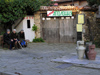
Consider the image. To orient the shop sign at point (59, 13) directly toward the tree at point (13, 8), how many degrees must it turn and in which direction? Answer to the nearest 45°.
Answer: approximately 45° to its right

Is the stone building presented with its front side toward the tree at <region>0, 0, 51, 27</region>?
no

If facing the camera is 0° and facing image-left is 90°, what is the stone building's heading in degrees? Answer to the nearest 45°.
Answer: approximately 0°

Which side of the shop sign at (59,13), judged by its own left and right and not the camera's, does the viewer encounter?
front
